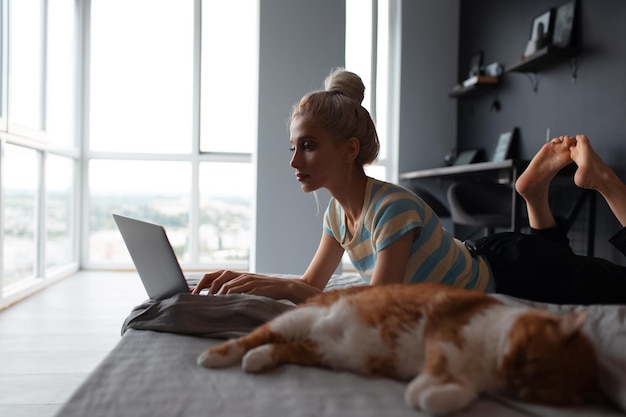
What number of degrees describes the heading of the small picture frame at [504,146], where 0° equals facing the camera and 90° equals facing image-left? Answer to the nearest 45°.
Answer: approximately 45°

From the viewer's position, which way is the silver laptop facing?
facing away from the viewer and to the right of the viewer

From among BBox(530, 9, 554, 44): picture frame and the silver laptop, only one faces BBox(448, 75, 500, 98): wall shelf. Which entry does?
the silver laptop

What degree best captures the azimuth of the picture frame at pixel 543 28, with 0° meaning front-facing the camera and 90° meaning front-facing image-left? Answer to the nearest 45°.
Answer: approximately 45°

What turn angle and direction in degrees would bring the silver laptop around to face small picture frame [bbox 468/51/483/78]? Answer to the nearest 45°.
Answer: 0° — it already faces it

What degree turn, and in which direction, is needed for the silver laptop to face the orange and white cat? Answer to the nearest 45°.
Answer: approximately 90° to its right
